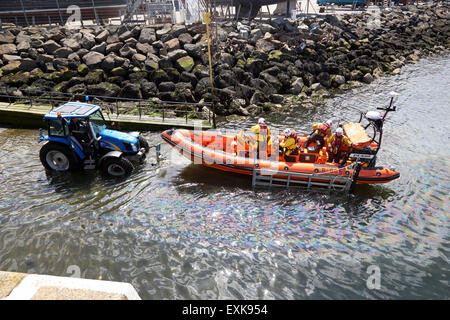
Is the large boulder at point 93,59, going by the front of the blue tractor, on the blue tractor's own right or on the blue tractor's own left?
on the blue tractor's own left

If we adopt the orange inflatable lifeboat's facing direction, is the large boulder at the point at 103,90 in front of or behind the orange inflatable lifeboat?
in front

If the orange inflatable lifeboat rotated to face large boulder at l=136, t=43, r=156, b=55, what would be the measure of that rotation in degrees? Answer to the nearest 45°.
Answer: approximately 45° to its right

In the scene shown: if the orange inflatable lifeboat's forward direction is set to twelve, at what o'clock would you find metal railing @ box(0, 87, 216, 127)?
The metal railing is roughly at 1 o'clock from the orange inflatable lifeboat.

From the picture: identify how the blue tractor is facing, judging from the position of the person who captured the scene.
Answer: facing the viewer and to the right of the viewer

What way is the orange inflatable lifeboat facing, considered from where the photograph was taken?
facing to the left of the viewer

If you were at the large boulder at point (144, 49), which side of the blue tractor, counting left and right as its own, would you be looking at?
left

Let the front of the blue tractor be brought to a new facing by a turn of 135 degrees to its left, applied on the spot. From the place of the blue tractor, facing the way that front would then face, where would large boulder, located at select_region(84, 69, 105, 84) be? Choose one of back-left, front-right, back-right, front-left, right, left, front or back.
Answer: front

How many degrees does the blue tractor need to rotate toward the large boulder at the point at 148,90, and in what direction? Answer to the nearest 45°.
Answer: approximately 90° to its left

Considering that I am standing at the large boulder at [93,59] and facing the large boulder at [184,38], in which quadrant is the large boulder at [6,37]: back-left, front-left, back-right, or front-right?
back-left

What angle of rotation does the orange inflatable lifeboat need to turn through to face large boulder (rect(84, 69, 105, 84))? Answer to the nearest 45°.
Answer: approximately 45° to its right

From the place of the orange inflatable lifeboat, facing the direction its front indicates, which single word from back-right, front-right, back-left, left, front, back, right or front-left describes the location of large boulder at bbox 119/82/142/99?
front-right

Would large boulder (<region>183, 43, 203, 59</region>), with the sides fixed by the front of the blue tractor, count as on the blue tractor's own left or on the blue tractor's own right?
on the blue tractor's own left

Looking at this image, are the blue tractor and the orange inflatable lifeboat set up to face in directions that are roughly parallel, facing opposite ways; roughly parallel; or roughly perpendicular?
roughly parallel, facing opposite ways

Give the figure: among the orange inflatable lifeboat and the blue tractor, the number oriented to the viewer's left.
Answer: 1

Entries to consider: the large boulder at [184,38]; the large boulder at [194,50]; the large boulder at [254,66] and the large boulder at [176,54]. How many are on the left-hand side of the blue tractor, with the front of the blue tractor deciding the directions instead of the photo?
4

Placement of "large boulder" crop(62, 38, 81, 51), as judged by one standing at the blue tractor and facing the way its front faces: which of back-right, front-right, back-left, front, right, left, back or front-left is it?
back-left
